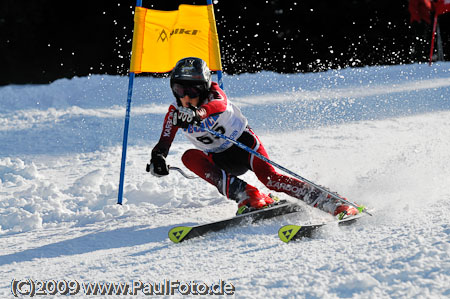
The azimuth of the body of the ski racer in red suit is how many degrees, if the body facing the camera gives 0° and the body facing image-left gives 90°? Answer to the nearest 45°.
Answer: approximately 45°

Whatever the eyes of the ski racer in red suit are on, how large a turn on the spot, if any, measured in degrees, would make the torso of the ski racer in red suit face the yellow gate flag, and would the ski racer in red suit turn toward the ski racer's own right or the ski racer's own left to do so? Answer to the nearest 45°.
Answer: approximately 90° to the ski racer's own right
